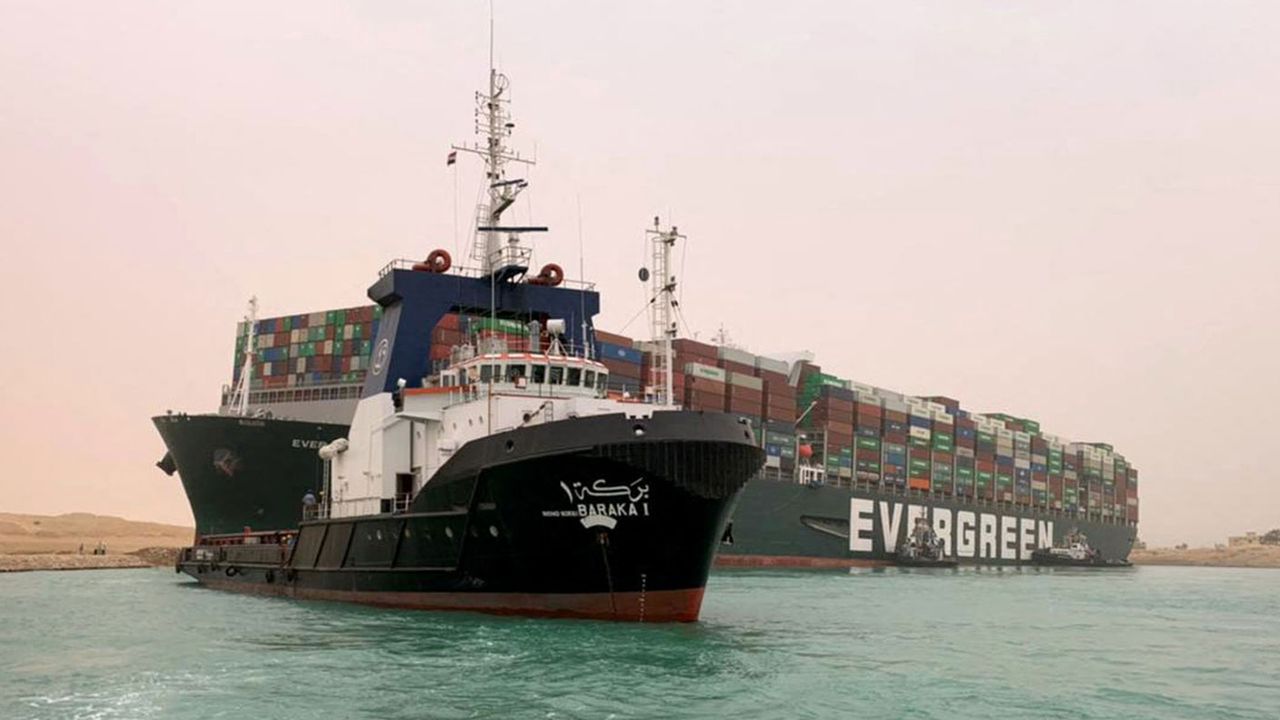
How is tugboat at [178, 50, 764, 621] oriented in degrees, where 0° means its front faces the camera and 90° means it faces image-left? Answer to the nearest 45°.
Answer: approximately 315°
